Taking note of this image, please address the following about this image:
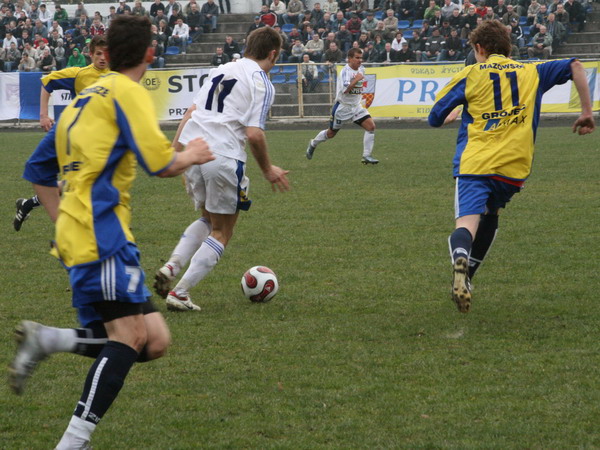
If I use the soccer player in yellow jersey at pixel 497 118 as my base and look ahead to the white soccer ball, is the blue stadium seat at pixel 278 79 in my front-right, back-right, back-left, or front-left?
front-right

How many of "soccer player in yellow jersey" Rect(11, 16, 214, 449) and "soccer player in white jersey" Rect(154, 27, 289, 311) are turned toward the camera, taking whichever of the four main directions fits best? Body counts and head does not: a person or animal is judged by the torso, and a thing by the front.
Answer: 0

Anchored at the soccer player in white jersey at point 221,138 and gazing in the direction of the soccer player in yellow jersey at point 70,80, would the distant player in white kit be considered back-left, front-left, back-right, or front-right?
front-right

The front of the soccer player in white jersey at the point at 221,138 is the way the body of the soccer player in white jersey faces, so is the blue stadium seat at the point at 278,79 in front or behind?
in front

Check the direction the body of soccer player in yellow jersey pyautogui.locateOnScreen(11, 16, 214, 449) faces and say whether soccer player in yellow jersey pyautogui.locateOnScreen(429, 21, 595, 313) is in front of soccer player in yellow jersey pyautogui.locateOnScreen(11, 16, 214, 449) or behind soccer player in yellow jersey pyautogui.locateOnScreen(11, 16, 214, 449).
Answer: in front

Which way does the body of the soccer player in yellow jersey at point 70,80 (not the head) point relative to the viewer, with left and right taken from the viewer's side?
facing the viewer and to the right of the viewer

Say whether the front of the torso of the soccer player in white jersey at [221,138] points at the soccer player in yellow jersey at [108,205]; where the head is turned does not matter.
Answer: no

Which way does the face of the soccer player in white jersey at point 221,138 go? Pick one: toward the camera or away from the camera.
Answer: away from the camera

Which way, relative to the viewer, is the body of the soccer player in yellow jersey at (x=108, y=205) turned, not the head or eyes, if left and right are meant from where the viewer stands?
facing away from the viewer and to the right of the viewer

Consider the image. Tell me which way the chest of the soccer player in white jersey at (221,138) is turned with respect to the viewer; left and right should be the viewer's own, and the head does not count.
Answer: facing away from the viewer and to the right of the viewer

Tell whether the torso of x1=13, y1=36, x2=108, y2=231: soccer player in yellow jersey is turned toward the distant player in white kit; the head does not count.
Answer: no

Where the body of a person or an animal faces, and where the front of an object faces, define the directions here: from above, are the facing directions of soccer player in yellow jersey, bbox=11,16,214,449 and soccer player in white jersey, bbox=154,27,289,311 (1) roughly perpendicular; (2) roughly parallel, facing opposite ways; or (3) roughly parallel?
roughly parallel

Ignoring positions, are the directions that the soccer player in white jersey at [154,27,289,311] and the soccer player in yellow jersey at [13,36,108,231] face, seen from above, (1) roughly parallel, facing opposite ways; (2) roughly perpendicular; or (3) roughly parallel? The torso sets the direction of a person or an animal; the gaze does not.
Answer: roughly perpendicular
